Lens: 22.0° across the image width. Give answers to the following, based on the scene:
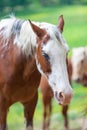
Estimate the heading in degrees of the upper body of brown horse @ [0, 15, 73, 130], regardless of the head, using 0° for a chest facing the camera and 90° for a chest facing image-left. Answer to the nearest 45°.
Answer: approximately 315°

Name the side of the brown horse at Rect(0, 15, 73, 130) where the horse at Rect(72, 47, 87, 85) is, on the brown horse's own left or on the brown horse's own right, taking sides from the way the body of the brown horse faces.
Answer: on the brown horse's own left
